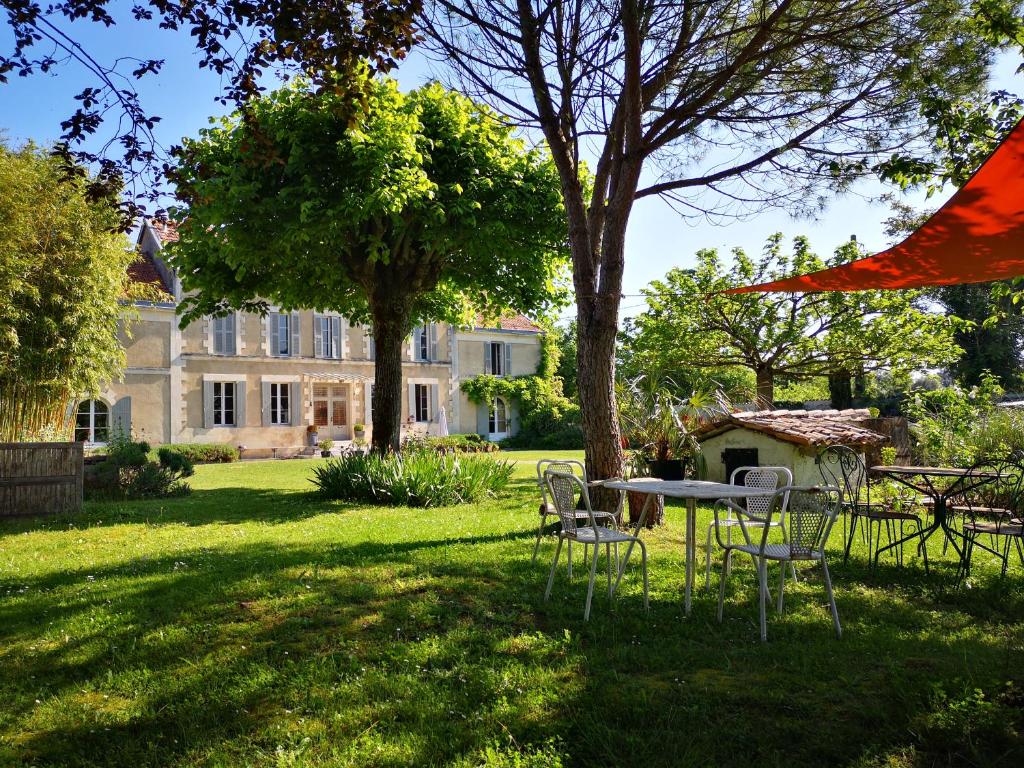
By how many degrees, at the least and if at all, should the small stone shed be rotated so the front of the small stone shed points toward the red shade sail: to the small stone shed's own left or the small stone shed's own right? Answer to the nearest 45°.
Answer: approximately 45° to the small stone shed's own left

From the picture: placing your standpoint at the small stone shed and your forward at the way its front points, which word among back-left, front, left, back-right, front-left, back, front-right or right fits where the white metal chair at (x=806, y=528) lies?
front-left

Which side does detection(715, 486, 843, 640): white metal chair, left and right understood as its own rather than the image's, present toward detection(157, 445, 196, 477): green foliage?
front

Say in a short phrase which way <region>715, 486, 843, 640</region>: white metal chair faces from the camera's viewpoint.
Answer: facing away from the viewer and to the left of the viewer

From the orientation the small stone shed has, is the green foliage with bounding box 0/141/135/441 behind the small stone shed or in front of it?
in front

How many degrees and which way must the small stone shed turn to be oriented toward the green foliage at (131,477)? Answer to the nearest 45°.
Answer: approximately 45° to its right

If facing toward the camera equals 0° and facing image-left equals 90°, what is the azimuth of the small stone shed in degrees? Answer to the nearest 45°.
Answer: approximately 45°

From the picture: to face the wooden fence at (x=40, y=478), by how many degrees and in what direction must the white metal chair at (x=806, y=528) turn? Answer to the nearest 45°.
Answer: approximately 45° to its left

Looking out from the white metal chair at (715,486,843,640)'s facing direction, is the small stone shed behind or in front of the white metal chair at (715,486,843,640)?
in front

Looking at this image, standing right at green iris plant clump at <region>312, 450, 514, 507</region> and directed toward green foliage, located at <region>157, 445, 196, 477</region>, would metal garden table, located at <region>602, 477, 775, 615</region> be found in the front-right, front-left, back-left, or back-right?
back-left

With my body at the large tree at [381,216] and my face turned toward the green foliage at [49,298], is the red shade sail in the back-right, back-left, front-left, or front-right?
back-left

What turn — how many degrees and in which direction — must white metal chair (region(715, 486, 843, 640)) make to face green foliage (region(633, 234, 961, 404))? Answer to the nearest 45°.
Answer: approximately 45° to its right

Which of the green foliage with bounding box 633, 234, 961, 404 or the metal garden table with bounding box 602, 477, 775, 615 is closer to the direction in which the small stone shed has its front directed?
the metal garden table

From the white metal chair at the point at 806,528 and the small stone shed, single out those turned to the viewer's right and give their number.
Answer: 0
